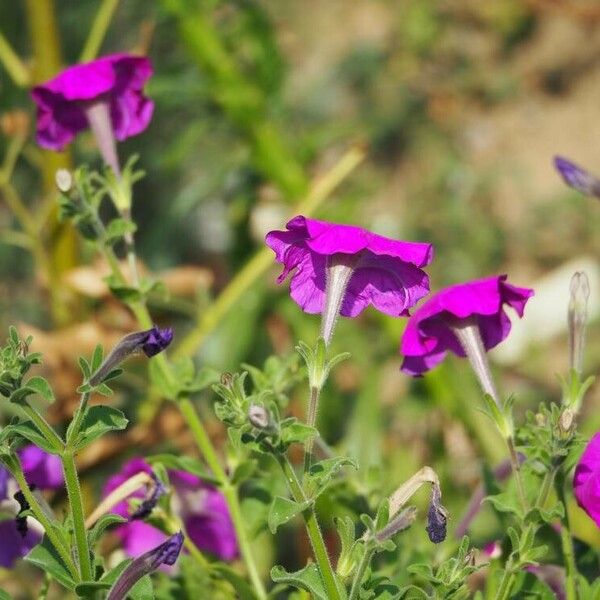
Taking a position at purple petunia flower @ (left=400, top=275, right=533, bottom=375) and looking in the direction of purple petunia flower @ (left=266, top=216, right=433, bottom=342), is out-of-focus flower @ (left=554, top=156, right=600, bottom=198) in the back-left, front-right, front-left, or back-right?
back-right

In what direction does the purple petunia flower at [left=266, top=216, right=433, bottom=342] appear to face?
away from the camera

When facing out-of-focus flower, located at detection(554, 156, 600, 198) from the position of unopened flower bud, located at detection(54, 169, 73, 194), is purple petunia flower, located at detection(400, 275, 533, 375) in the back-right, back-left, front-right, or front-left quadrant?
front-right

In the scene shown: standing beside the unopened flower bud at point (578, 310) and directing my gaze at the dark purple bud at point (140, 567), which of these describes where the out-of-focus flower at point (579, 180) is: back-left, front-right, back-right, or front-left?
back-right
